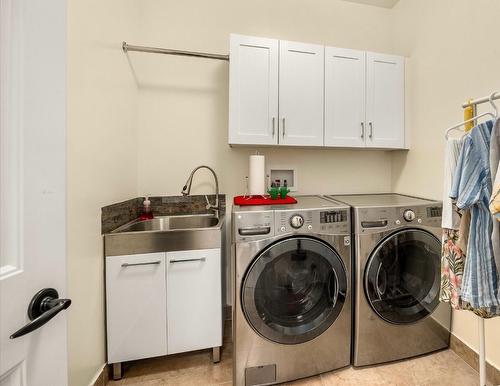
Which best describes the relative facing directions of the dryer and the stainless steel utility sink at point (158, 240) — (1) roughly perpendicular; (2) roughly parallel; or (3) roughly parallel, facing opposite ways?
roughly parallel

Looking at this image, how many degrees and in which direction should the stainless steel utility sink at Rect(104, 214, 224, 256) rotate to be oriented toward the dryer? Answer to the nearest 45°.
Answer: approximately 90° to its left

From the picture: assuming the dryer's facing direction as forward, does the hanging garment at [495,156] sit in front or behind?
in front

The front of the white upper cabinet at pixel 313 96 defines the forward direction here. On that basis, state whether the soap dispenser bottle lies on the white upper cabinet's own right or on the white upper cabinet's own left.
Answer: on the white upper cabinet's own right

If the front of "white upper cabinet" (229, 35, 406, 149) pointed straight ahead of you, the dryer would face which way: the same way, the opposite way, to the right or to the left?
the same way

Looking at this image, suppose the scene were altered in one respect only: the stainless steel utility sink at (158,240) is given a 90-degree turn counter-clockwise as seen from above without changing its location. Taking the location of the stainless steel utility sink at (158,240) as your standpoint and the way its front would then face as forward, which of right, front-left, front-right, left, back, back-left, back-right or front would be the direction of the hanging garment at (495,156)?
front-right

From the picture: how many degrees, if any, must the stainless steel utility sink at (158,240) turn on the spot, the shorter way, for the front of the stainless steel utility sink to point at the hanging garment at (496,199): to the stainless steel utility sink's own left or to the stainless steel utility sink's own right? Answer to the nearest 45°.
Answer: approximately 45° to the stainless steel utility sink's own left

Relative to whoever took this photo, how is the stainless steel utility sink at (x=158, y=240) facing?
facing the viewer

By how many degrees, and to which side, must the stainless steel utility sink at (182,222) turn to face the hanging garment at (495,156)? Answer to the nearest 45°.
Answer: approximately 45° to its left

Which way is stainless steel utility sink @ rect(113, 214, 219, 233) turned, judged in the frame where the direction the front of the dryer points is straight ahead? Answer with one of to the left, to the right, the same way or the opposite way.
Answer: the same way
